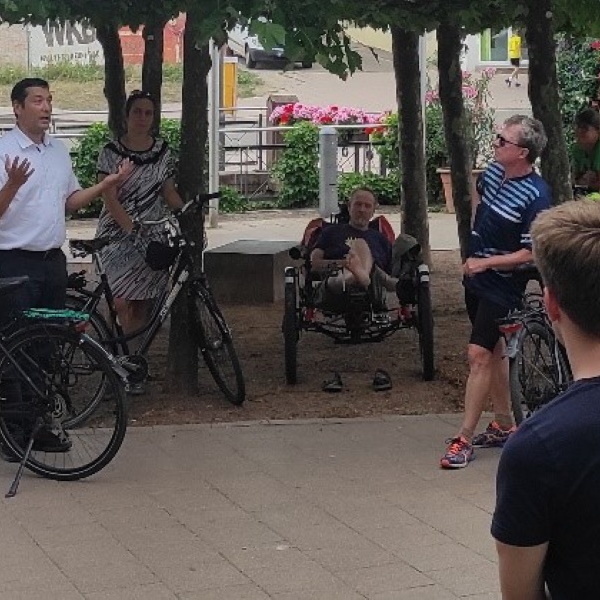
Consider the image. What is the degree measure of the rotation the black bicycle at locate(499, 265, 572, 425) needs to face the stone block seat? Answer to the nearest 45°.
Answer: approximately 90° to its left

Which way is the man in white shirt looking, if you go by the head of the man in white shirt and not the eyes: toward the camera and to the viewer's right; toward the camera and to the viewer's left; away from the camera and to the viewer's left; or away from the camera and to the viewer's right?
toward the camera and to the viewer's right

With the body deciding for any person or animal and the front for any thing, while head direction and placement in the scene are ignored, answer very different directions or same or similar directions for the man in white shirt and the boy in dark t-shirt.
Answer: very different directions

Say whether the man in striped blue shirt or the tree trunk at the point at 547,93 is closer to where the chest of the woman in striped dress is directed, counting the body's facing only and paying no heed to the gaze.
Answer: the man in striped blue shirt

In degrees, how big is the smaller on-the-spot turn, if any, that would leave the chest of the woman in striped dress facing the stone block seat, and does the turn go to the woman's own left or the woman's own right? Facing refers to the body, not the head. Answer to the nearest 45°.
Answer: approximately 180°

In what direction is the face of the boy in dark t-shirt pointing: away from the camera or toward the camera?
away from the camera

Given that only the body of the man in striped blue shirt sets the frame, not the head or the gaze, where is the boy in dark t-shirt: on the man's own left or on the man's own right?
on the man's own left

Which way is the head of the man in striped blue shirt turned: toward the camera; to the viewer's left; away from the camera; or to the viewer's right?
to the viewer's left

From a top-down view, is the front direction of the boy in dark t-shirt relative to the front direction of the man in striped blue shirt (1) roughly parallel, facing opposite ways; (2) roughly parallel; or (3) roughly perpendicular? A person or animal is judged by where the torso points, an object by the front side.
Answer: roughly perpendicular

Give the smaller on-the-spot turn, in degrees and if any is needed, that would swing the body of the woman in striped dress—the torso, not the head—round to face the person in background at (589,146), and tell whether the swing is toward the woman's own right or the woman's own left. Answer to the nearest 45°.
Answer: approximately 135° to the woman's own left
